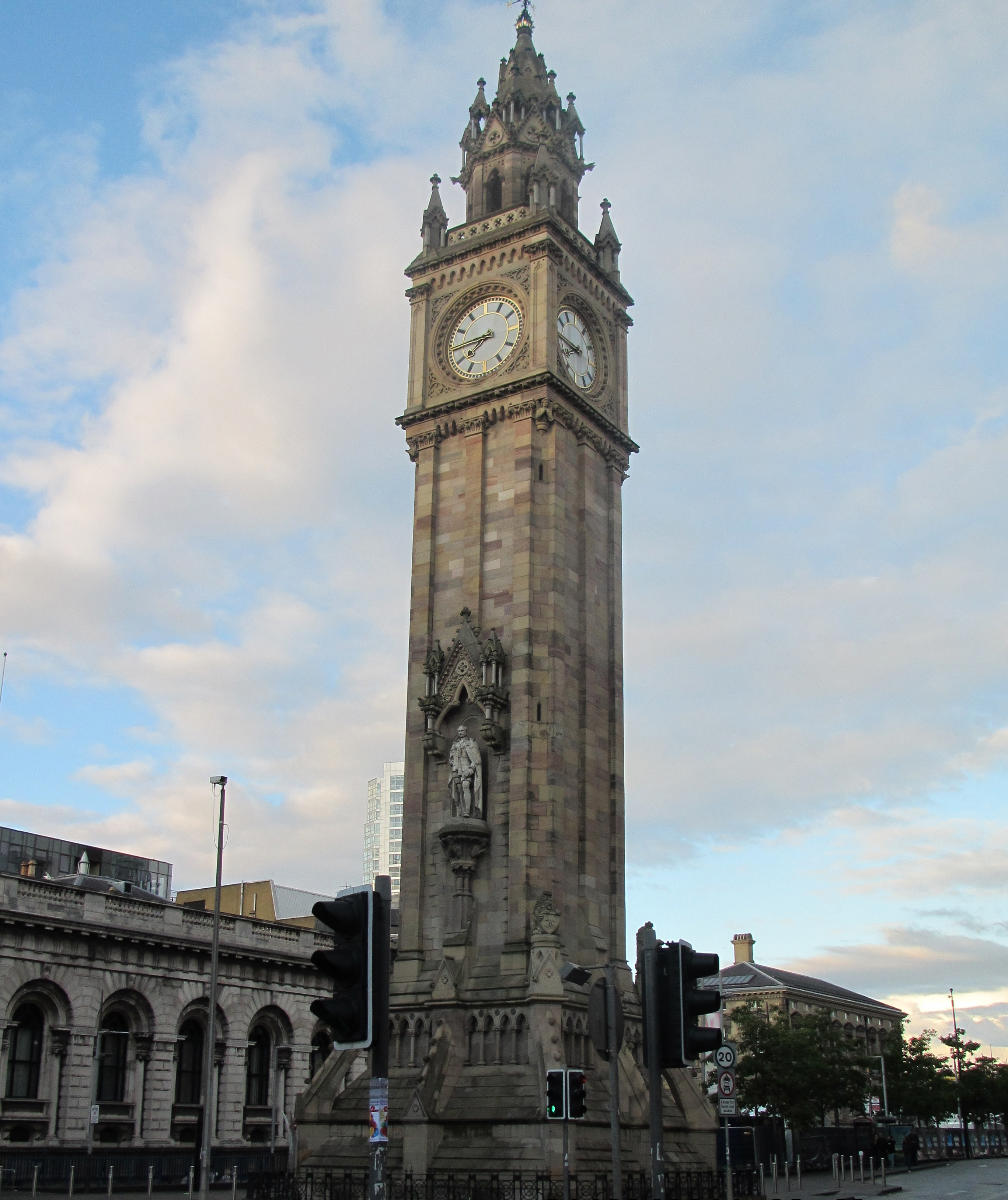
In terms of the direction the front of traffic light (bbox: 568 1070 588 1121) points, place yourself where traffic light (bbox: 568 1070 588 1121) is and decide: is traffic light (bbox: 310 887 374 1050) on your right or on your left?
on your right

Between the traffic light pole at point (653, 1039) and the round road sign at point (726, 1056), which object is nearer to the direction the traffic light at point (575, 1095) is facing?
the traffic light pole

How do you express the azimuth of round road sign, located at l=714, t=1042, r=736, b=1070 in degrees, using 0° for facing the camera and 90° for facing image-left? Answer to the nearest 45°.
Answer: approximately 0°

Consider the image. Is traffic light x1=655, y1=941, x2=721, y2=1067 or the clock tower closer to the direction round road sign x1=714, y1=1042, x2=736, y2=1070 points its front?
the traffic light

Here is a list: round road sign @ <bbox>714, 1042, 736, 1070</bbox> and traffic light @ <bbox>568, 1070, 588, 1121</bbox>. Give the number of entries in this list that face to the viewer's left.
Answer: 0

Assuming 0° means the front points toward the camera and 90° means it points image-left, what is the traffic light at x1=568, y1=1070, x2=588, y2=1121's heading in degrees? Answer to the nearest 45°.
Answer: approximately 315°

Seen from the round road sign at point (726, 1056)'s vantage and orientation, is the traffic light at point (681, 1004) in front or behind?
in front

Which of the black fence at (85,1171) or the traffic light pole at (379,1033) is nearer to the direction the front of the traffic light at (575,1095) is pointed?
the traffic light pole

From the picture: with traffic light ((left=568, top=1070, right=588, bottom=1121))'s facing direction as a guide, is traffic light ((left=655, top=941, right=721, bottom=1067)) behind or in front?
in front
